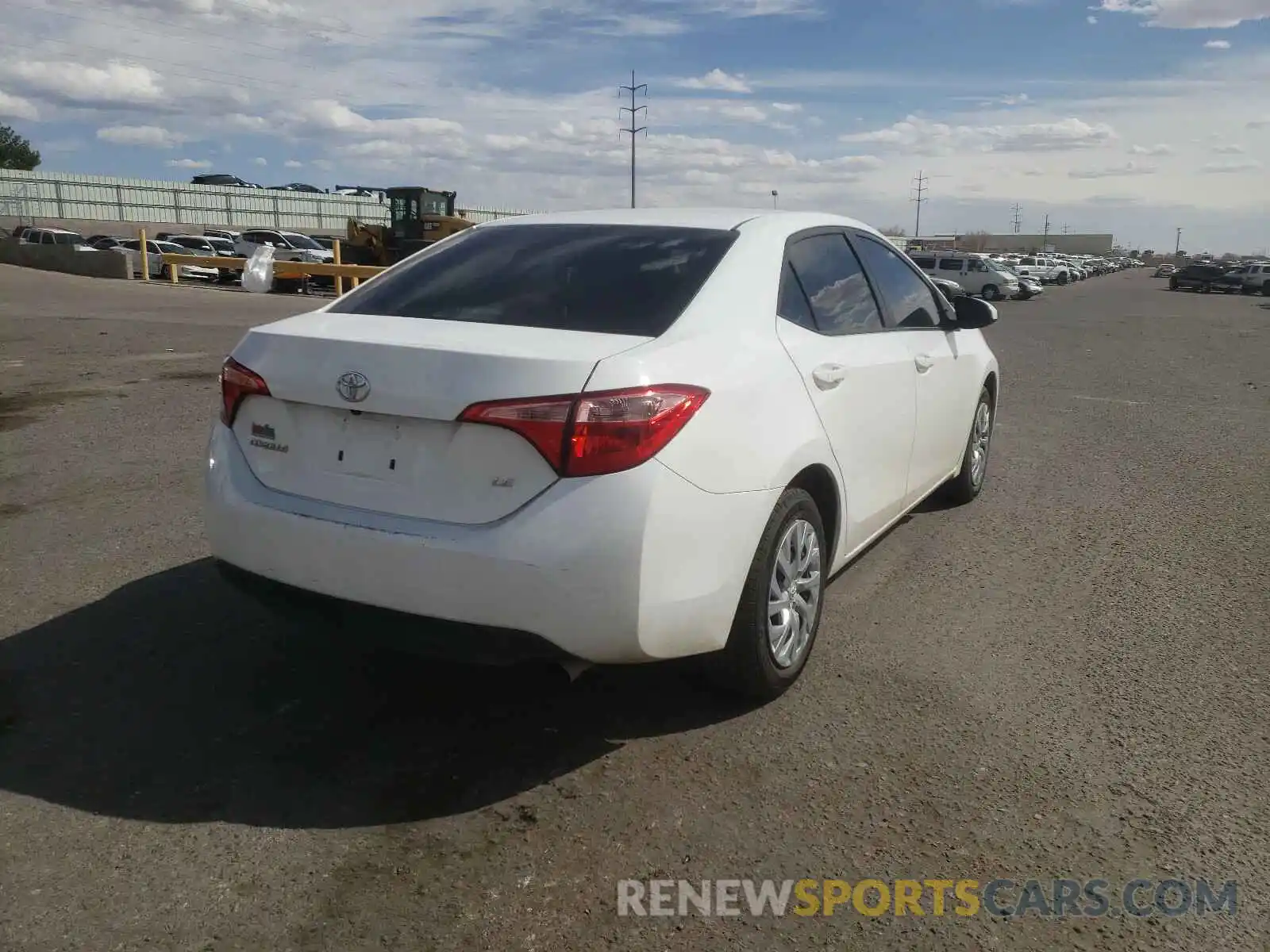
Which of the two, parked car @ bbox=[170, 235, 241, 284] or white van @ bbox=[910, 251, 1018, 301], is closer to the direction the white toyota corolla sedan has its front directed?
the white van

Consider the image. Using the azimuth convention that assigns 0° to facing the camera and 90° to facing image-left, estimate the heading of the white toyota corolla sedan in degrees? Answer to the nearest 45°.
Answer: approximately 225°

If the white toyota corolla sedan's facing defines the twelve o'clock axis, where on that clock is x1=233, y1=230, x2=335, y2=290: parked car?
The parked car is roughly at 10 o'clock from the white toyota corolla sedan.

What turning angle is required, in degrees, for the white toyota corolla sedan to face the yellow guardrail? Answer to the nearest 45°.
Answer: approximately 45° to its left

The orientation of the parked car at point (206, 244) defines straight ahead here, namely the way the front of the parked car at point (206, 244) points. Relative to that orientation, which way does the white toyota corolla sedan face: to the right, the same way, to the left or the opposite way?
to the left
